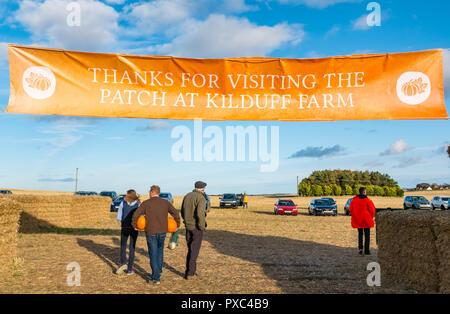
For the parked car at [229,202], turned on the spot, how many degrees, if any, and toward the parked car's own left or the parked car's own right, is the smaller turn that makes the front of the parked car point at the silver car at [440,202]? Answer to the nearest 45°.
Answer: approximately 90° to the parked car's own left

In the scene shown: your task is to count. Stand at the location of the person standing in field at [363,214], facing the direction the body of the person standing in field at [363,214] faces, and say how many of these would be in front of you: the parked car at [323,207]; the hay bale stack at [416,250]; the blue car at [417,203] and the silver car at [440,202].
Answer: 3

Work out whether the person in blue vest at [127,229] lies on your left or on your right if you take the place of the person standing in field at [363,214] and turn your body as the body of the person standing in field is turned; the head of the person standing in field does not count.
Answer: on your left

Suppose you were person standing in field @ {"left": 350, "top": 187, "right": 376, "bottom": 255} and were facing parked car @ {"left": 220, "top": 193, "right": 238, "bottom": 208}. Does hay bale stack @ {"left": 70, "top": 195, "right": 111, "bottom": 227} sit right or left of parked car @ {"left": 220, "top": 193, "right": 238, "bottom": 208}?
left

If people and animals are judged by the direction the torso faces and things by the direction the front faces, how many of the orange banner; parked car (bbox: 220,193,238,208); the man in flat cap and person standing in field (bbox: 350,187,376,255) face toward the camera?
2

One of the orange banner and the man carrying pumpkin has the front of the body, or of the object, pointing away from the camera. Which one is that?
the man carrying pumpkin

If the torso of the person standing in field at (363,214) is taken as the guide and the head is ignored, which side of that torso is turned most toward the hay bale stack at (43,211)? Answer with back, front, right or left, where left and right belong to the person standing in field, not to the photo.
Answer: left

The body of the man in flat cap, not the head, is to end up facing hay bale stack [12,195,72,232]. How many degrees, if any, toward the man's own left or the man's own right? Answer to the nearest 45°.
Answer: approximately 90° to the man's own left

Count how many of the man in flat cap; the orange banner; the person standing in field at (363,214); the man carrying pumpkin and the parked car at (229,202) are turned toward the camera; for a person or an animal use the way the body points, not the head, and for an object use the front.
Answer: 2

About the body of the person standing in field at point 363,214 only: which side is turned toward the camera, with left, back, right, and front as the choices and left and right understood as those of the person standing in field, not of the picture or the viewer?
back

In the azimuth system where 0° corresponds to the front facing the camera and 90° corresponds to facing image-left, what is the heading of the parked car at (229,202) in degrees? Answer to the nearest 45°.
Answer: approximately 0°

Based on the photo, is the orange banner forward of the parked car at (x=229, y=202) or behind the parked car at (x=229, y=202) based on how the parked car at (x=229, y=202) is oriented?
forward

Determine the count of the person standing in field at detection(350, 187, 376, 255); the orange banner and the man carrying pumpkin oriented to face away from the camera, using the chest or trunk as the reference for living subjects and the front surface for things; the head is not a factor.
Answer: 2

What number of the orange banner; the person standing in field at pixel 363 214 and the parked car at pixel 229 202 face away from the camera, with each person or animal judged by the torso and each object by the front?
1

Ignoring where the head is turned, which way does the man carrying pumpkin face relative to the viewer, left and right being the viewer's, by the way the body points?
facing away from the viewer

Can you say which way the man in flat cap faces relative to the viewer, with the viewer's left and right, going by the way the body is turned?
facing away from the viewer and to the right of the viewer

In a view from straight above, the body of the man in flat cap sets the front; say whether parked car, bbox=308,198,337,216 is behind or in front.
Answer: in front

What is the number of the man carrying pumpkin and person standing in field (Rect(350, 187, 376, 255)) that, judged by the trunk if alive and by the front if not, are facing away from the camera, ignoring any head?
2
